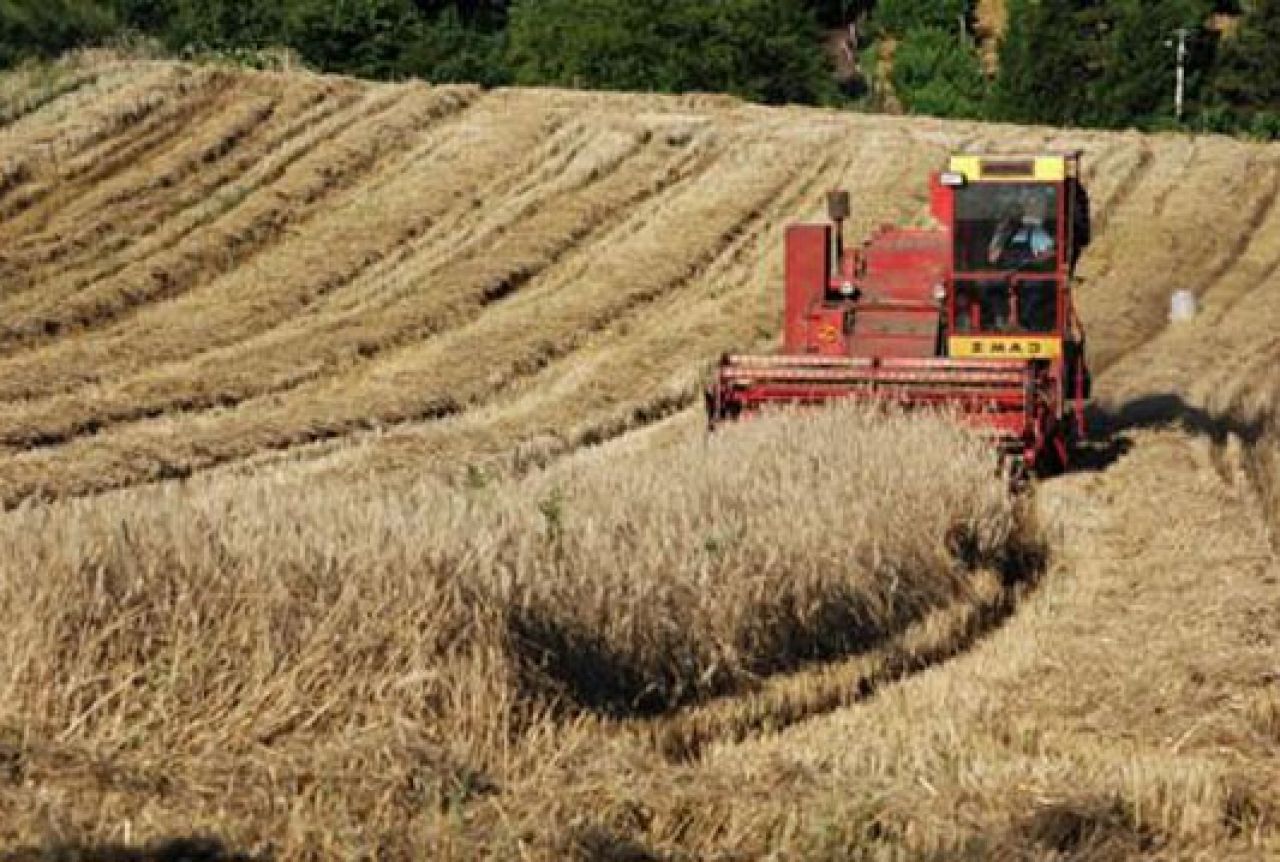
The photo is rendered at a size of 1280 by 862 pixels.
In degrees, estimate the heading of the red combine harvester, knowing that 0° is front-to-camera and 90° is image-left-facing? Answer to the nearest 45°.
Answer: approximately 0°

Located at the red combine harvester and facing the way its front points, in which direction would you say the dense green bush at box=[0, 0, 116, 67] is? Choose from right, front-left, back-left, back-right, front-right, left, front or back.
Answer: back-right
